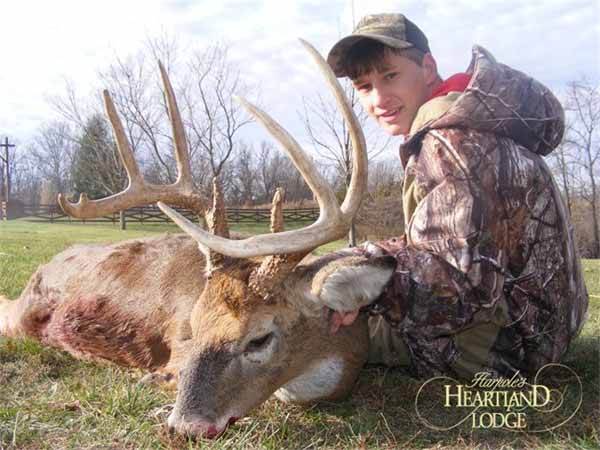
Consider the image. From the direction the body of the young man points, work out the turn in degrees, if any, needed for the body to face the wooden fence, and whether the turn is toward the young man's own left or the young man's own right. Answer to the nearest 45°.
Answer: approximately 45° to the young man's own right

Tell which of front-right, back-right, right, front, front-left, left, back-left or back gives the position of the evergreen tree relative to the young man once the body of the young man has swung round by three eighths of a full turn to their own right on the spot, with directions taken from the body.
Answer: left

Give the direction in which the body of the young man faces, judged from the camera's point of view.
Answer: to the viewer's left
